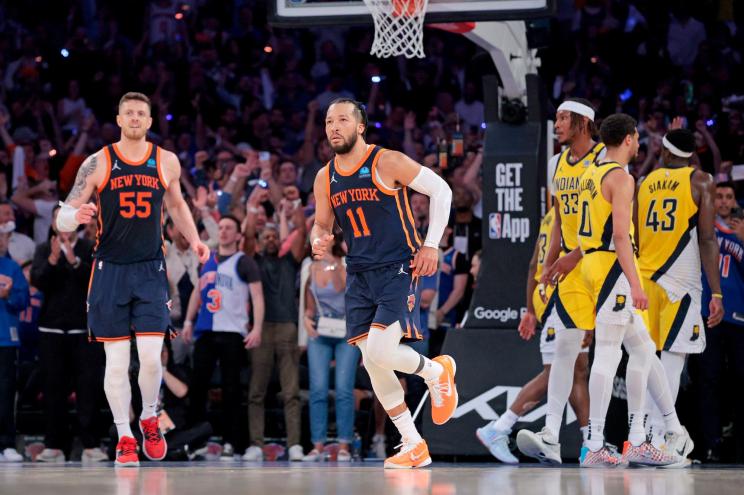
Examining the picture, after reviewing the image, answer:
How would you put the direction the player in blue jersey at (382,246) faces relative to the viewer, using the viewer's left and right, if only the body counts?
facing the viewer and to the left of the viewer

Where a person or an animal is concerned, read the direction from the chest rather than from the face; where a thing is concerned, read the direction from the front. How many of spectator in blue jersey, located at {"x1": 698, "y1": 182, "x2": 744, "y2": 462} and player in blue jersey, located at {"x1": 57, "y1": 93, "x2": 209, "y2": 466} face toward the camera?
2

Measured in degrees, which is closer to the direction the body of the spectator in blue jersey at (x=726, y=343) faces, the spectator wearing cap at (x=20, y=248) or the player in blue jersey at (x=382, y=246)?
the player in blue jersey

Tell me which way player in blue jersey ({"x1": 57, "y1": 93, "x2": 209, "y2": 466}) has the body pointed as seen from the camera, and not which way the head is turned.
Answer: toward the camera

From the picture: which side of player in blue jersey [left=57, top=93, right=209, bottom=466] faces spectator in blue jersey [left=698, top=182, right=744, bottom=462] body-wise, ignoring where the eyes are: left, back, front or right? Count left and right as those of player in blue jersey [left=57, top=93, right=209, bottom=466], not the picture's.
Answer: left

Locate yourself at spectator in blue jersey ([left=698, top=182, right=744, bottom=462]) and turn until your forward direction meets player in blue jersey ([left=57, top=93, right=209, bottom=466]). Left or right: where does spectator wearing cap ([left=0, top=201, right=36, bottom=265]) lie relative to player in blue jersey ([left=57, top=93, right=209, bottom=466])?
right

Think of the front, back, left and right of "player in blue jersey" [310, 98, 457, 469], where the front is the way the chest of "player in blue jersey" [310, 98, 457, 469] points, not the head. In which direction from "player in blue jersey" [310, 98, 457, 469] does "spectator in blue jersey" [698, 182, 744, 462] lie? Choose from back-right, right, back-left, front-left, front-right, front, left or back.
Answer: back

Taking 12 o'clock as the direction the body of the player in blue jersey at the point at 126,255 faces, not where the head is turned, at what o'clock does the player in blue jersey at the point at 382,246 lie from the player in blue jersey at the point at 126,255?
the player in blue jersey at the point at 382,246 is roughly at 10 o'clock from the player in blue jersey at the point at 126,255.

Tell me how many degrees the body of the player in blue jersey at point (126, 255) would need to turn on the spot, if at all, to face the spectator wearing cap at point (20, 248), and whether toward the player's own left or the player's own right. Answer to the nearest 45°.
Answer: approximately 180°

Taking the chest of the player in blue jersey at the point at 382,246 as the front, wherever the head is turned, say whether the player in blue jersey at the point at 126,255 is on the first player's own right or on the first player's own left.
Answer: on the first player's own right
